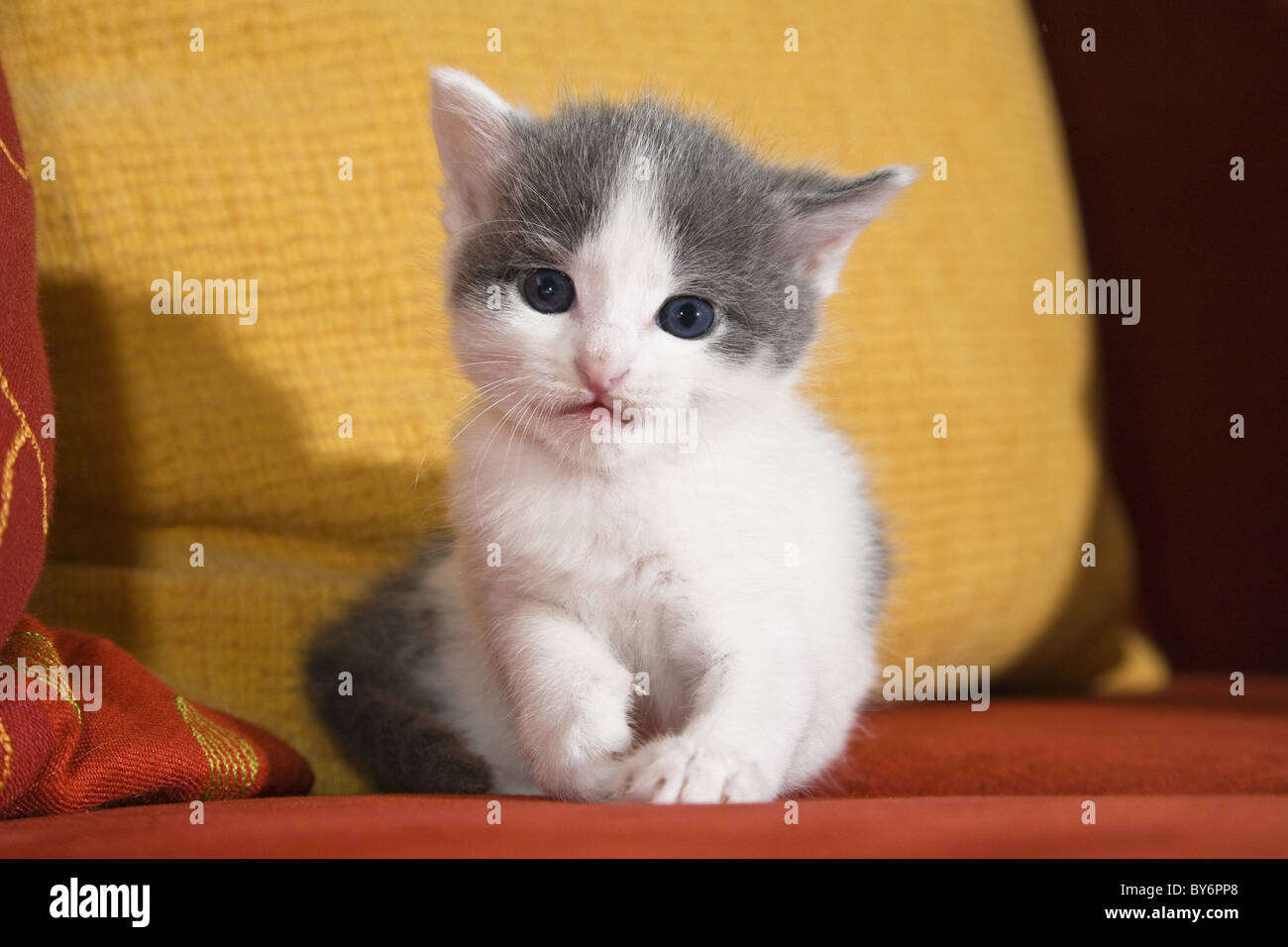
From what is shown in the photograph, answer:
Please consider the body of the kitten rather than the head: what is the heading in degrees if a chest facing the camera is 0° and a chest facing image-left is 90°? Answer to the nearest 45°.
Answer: approximately 0°
